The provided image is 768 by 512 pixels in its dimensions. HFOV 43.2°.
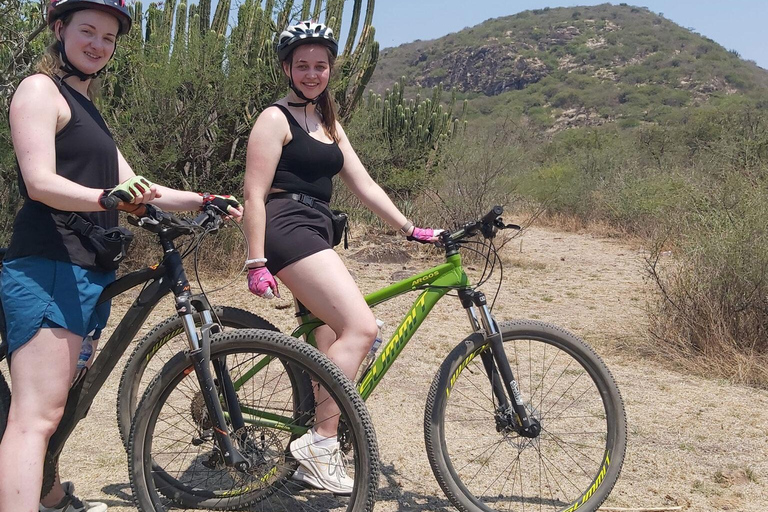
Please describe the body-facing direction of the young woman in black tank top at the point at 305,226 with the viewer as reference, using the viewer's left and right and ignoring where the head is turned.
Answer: facing the viewer and to the right of the viewer

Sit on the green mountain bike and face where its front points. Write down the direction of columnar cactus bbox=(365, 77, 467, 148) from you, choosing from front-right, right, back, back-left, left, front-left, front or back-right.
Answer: left

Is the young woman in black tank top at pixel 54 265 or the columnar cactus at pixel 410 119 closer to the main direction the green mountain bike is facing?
the columnar cactus

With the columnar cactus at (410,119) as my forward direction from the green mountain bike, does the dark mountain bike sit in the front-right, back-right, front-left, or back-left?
back-left

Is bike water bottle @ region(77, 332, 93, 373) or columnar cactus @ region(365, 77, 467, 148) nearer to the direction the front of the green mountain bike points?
the columnar cactus

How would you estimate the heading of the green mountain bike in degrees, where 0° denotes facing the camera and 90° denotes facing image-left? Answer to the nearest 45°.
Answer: approximately 270°

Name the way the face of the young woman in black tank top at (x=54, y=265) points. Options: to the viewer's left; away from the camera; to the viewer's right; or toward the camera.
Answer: toward the camera

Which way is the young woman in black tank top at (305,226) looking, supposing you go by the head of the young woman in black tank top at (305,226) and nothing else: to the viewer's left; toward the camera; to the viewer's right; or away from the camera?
toward the camera
